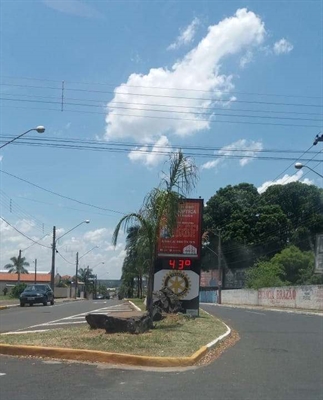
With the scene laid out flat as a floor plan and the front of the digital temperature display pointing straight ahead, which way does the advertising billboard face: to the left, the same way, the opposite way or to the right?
the same way

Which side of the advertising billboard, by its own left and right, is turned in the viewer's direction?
front

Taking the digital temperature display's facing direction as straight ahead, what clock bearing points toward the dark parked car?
The dark parked car is roughly at 5 o'clock from the digital temperature display.

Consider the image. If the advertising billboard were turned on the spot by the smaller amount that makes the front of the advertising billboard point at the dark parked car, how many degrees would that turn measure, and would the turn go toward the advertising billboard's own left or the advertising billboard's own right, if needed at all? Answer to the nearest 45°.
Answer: approximately 135° to the advertising billboard's own right

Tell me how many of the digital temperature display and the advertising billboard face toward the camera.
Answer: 2
